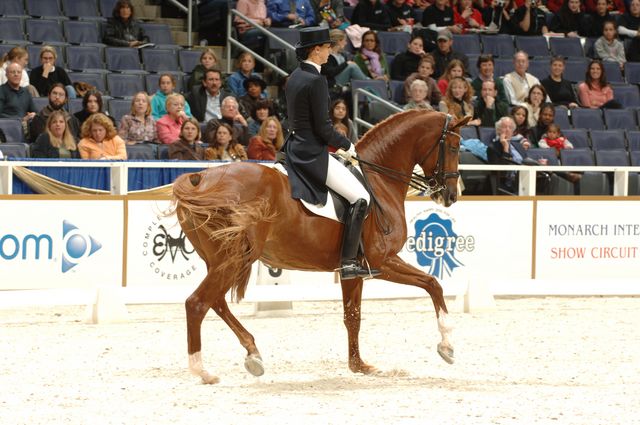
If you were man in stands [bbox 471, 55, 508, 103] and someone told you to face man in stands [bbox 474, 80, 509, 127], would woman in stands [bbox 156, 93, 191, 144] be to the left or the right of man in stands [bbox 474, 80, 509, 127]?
right

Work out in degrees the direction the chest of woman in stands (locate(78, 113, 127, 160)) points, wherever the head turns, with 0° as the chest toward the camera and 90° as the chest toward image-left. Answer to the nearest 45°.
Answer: approximately 0°

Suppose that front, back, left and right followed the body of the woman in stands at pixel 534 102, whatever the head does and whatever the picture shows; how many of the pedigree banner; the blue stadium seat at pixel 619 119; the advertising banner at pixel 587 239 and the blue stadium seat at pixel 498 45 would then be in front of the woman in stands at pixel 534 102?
2

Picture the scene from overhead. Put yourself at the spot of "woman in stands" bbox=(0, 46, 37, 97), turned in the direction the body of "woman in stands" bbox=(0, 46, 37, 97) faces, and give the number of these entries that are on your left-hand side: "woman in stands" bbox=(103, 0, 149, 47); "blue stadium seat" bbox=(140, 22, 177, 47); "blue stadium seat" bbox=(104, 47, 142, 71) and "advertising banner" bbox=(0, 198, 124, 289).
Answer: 3

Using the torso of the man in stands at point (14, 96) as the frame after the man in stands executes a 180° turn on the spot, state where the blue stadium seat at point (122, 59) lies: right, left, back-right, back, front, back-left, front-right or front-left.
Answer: right

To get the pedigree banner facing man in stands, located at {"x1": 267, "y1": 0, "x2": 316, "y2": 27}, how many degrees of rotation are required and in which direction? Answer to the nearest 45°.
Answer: approximately 135° to its right

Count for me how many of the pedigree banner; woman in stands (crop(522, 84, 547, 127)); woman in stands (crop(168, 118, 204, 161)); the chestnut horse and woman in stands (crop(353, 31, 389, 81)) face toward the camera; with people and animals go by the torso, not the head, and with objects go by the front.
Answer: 4

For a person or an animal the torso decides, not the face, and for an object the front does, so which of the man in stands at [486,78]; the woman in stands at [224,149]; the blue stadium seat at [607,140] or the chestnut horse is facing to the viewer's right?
the chestnut horse

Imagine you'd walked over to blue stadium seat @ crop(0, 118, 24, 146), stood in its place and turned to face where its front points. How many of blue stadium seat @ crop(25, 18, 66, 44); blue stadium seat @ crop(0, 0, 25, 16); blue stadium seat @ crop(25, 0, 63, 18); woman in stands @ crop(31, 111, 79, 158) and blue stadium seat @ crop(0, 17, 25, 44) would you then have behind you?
4
